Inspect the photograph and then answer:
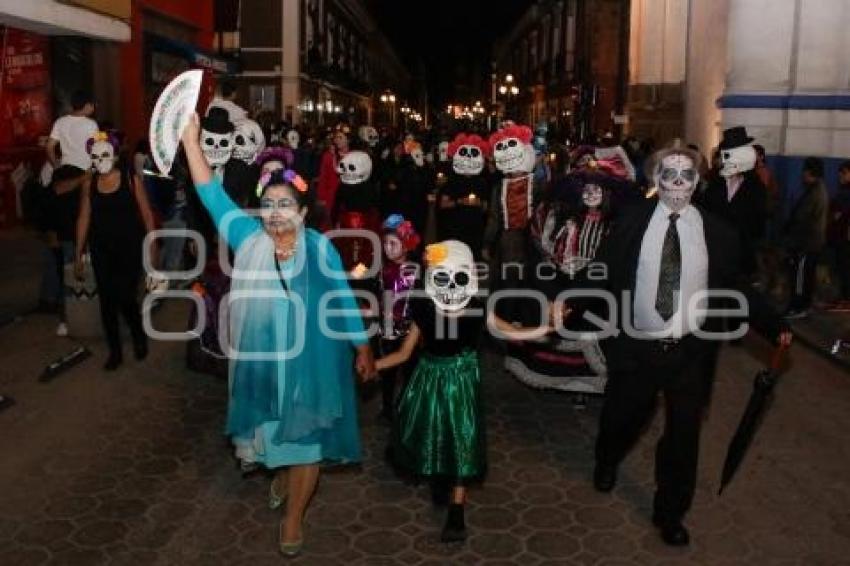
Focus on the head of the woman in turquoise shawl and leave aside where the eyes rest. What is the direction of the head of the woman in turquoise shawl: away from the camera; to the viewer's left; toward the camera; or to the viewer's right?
toward the camera

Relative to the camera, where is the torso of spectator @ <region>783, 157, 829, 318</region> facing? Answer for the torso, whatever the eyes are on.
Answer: to the viewer's left

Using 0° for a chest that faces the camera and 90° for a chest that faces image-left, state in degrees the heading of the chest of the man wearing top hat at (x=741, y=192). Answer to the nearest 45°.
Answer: approximately 45°

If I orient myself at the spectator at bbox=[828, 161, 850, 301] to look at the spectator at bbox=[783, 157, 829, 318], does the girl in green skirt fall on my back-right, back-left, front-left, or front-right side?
front-left

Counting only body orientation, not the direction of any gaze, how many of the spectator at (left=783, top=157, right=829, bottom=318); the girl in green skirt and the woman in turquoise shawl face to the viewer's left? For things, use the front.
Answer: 1

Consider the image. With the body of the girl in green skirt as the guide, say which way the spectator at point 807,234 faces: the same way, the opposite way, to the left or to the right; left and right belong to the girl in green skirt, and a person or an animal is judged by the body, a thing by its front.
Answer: to the right

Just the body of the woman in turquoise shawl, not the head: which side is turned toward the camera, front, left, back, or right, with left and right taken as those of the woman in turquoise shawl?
front

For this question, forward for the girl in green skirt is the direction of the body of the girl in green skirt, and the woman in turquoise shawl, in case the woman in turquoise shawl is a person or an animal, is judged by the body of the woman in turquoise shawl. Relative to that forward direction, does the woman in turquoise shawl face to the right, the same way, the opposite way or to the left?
the same way

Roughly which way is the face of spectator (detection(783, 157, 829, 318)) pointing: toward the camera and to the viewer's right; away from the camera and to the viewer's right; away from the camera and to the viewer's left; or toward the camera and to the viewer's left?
toward the camera and to the viewer's left

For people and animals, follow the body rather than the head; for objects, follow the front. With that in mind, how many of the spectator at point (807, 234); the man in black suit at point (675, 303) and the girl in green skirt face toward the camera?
2

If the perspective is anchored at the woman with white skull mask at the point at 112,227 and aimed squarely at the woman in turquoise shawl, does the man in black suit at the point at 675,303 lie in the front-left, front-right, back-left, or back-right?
front-left

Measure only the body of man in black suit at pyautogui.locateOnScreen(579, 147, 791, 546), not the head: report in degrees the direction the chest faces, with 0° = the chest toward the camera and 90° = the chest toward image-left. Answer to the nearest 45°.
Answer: approximately 0°

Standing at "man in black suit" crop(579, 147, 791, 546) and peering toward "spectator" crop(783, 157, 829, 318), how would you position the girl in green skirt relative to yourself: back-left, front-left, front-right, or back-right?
back-left
